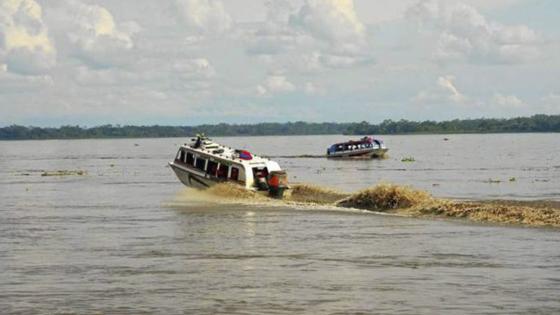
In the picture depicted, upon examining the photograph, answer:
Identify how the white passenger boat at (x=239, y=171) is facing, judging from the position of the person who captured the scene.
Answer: facing away from the viewer and to the left of the viewer

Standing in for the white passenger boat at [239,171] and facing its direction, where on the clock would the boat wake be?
The boat wake is roughly at 6 o'clock from the white passenger boat.
